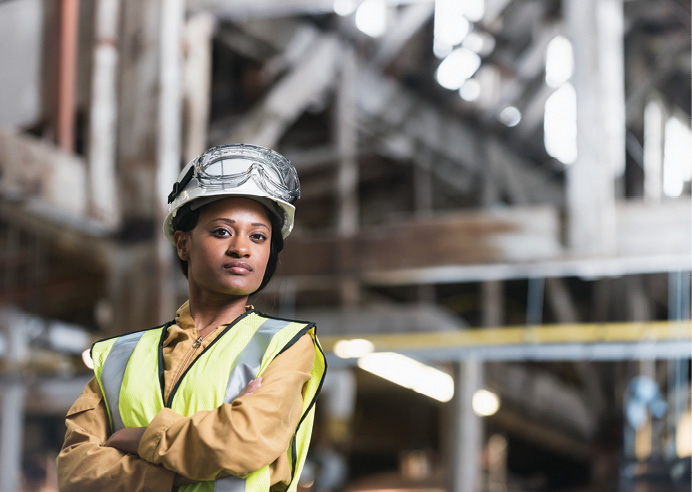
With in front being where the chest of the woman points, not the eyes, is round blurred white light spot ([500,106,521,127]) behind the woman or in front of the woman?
behind

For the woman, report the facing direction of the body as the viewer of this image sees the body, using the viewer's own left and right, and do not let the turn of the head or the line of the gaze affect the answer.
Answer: facing the viewer and to the left of the viewer

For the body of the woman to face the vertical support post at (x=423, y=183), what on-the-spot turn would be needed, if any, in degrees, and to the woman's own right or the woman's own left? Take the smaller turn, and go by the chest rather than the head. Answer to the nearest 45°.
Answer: approximately 135° to the woman's own right

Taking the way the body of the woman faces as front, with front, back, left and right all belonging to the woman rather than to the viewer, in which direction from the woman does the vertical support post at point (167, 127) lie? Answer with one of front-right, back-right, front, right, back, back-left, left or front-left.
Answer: back-right

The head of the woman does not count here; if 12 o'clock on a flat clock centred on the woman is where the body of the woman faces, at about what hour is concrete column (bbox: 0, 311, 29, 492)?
The concrete column is roughly at 4 o'clock from the woman.

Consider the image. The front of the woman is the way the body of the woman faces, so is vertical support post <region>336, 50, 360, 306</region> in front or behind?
behind

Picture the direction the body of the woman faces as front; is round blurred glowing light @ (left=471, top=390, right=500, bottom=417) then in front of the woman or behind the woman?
behind

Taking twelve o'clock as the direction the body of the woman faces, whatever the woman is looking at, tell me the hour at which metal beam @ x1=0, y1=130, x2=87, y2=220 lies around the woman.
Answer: The metal beam is roughly at 4 o'clock from the woman.

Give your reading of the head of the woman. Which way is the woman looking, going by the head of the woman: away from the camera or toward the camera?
toward the camera

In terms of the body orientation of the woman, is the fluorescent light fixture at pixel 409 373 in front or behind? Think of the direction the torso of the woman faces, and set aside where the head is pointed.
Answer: behind

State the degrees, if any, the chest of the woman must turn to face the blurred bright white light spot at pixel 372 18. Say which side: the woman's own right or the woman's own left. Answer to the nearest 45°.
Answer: approximately 135° to the woman's own right
